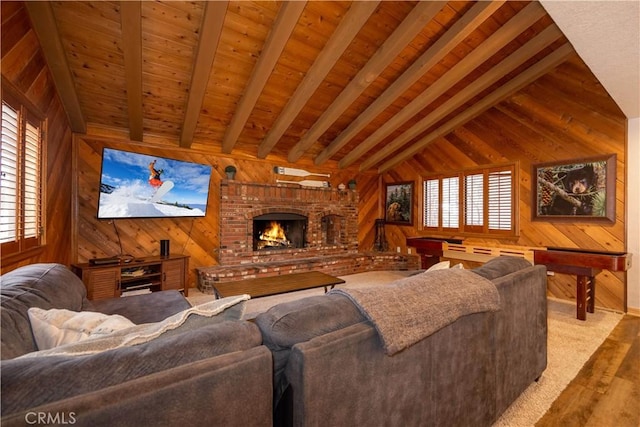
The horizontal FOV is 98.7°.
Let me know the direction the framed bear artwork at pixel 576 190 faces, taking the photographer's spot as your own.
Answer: facing the viewer and to the left of the viewer

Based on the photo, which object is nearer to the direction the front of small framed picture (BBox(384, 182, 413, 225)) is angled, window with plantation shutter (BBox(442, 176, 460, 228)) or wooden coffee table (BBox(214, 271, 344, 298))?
the wooden coffee table

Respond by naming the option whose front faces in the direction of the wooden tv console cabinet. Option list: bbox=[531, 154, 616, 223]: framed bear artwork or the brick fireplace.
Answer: the framed bear artwork

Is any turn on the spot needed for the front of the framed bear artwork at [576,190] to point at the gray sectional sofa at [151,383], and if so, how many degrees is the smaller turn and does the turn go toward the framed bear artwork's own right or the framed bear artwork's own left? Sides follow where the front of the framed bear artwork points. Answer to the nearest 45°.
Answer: approximately 45° to the framed bear artwork's own left

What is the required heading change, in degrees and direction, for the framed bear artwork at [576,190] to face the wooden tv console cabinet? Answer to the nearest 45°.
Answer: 0° — it already faces it

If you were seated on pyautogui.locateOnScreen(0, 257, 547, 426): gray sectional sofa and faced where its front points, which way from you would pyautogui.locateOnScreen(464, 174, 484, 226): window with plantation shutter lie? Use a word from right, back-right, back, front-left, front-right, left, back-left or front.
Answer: right

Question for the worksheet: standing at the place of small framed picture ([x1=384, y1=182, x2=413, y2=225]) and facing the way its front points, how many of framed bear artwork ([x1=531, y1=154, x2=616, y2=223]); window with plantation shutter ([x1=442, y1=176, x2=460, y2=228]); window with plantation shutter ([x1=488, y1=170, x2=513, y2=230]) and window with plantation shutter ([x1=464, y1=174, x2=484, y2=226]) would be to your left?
4

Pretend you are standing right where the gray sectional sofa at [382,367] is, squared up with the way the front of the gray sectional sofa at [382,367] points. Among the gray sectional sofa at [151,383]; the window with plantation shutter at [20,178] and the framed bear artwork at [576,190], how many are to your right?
1

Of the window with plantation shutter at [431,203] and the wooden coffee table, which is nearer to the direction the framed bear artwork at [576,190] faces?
the wooden coffee table

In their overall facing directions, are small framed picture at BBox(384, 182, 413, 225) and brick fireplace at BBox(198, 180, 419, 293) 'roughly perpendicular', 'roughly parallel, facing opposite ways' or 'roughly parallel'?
roughly perpendicular

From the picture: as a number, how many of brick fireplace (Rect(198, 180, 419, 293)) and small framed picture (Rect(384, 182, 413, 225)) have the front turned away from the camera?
0

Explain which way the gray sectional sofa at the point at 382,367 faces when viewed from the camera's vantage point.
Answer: facing away from the viewer and to the left of the viewer

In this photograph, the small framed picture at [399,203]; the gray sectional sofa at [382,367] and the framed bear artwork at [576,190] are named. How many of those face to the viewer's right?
0

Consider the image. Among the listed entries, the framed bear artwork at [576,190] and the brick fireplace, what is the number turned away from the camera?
0

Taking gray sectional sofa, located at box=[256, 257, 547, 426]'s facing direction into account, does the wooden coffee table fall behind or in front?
in front

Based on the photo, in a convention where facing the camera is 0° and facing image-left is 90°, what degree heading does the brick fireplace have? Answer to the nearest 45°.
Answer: approximately 315°

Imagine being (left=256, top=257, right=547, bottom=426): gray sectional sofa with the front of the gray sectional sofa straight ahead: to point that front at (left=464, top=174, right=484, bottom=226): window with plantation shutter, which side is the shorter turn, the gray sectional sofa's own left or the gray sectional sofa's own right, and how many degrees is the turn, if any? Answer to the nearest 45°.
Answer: approximately 45° to the gray sectional sofa's own right

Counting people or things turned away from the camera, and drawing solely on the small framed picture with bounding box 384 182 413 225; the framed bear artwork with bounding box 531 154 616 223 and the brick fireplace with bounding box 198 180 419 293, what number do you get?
0

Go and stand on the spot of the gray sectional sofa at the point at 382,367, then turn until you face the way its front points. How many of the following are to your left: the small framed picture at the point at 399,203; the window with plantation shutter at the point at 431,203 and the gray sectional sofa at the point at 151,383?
1

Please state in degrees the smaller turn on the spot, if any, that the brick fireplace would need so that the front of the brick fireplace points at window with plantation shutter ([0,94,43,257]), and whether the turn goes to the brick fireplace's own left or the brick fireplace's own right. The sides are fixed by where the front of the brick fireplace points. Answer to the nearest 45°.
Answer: approximately 90° to the brick fireplace's own right

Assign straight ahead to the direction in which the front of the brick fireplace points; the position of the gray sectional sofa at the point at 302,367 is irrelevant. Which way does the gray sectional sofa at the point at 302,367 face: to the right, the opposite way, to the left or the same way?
the opposite way

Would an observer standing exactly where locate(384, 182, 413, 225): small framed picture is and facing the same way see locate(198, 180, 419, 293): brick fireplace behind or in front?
in front
